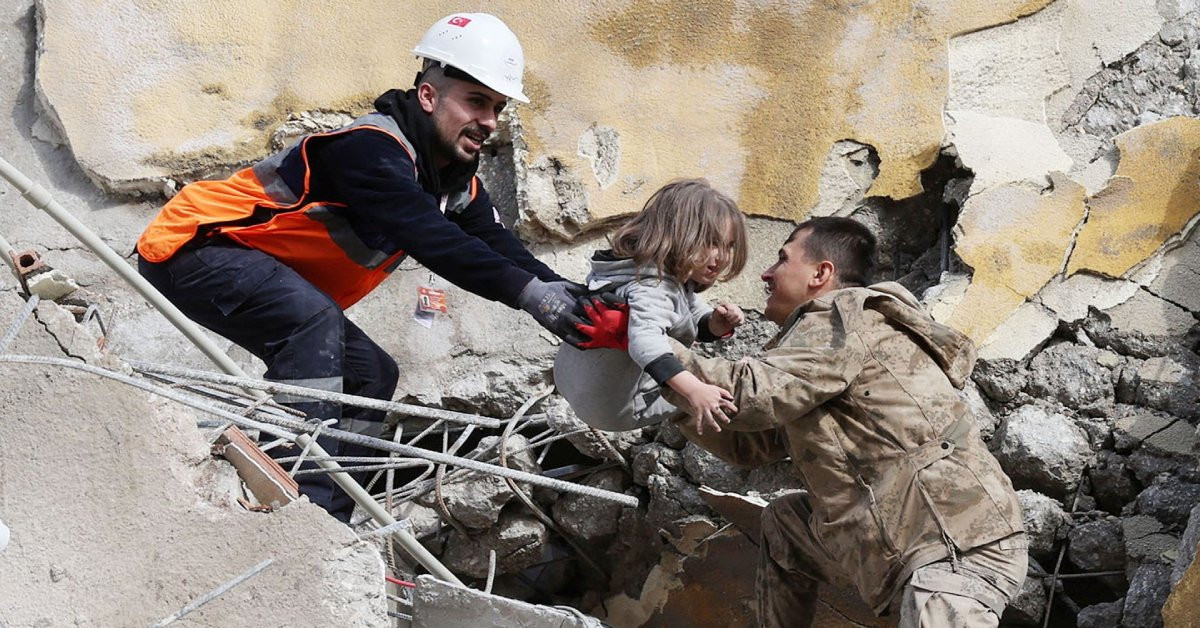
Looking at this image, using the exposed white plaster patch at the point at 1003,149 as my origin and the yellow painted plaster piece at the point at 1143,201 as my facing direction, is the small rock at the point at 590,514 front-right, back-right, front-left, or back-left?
back-right

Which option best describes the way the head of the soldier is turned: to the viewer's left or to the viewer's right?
to the viewer's left

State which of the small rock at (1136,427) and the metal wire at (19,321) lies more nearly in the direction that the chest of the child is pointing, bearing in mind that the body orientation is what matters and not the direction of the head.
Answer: the small rock

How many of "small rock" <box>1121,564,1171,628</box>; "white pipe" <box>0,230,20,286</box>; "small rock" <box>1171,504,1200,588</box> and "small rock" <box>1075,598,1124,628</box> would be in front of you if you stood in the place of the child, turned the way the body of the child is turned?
3

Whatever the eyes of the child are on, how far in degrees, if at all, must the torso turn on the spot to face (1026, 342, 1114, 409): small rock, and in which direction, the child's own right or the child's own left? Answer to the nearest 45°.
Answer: approximately 45° to the child's own left

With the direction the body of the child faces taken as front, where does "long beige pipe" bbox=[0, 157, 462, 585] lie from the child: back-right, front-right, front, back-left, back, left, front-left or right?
back

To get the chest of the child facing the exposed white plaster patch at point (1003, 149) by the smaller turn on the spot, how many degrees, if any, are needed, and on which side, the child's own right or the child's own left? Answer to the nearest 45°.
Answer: approximately 45° to the child's own left

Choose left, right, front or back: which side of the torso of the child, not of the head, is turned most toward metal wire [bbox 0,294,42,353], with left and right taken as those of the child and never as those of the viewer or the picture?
back

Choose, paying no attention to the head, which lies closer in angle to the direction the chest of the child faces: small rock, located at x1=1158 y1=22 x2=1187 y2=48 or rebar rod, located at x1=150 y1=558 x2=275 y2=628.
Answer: the small rock

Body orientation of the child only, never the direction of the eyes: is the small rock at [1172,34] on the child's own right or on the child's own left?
on the child's own left

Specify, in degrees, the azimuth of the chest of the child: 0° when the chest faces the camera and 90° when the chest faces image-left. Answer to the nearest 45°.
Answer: approximately 270°
